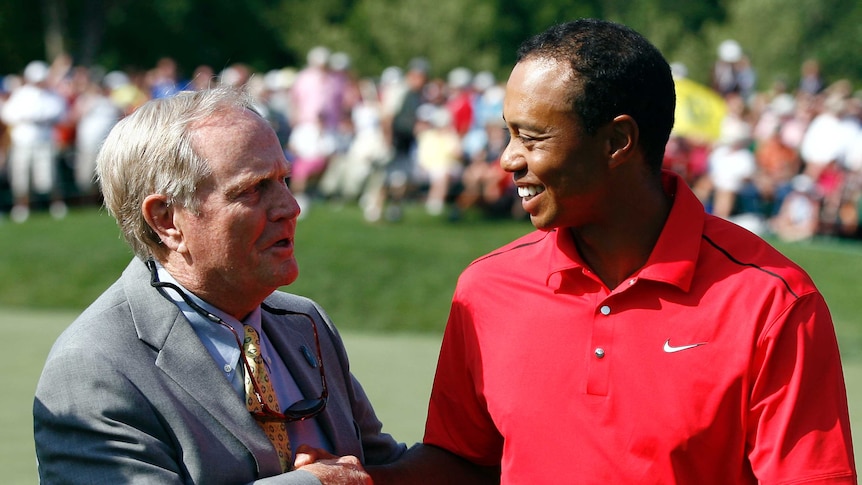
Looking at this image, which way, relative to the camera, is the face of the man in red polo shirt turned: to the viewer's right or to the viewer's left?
to the viewer's left

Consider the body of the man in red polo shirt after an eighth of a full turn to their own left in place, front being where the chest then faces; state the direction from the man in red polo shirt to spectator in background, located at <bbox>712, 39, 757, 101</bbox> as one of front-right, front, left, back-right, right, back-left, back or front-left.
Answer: back

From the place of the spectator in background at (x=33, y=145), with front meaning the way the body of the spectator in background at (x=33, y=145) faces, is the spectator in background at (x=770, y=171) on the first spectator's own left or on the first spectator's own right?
on the first spectator's own left

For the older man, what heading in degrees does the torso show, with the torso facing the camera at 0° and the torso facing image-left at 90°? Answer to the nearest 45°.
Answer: approximately 315°

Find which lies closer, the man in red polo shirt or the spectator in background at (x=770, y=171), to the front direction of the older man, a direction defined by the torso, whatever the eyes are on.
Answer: the man in red polo shirt

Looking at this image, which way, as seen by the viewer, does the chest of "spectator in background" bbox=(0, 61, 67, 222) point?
toward the camera

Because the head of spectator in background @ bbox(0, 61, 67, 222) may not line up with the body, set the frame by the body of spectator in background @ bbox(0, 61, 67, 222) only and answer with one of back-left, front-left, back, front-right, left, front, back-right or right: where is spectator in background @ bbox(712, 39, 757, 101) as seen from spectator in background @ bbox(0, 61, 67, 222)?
left

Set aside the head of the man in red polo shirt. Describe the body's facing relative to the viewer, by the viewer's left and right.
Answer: facing the viewer and to the left of the viewer

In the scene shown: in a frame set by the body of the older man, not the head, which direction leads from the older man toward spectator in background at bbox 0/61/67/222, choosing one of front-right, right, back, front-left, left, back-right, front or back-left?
back-left

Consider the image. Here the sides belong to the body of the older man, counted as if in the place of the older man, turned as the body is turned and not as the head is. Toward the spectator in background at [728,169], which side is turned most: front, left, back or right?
left

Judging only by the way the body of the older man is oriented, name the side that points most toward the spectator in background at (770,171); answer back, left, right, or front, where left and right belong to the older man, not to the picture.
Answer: left

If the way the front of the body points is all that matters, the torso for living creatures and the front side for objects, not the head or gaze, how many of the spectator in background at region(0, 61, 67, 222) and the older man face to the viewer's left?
0
